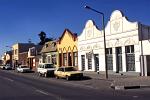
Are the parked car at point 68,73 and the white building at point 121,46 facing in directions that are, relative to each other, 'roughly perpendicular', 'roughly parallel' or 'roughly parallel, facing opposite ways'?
roughly perpendicular

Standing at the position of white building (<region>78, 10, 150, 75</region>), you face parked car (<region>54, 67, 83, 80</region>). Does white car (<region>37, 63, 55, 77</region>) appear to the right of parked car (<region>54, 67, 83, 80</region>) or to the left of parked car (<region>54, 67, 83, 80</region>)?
right

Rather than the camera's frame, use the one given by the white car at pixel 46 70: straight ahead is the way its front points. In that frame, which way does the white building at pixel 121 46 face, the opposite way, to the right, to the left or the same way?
to the right

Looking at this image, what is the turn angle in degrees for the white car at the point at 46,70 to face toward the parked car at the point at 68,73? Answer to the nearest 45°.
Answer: approximately 45° to its right

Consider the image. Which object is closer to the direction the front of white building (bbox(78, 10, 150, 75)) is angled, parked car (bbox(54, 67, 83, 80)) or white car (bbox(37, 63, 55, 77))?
the parked car

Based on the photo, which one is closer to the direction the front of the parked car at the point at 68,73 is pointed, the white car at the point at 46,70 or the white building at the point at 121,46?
the white building

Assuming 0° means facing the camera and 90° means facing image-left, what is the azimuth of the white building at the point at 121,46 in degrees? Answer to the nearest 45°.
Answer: approximately 45°

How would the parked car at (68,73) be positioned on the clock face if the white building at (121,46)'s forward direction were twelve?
The parked car is roughly at 1 o'clock from the white building.

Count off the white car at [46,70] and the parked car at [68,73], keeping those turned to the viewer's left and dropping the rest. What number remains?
0

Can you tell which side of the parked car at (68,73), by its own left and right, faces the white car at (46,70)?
back
